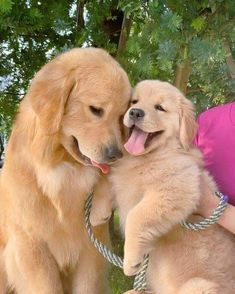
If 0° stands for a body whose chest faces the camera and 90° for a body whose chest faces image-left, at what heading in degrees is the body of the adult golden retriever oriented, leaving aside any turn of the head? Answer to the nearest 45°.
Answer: approximately 315°

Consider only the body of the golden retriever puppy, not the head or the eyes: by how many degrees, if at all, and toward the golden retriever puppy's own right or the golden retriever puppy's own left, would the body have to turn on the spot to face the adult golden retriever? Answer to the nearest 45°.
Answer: approximately 45° to the golden retriever puppy's own right

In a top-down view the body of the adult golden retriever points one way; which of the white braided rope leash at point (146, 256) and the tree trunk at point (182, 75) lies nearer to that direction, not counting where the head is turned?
the white braided rope leash

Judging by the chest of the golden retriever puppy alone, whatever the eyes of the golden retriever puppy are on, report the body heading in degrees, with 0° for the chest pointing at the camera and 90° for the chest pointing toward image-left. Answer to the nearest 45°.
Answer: approximately 45°

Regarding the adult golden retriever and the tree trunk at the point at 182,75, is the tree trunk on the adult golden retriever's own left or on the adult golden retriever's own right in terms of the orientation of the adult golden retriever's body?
on the adult golden retriever's own left
